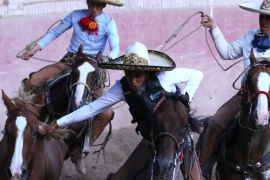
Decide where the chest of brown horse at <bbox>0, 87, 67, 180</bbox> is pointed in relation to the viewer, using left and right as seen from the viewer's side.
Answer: facing the viewer and to the left of the viewer

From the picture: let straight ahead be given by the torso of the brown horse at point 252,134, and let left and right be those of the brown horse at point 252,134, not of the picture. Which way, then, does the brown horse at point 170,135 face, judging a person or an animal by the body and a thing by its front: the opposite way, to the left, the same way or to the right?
the same way

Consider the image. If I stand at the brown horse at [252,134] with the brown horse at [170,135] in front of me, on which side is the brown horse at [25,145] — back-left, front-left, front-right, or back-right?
front-right

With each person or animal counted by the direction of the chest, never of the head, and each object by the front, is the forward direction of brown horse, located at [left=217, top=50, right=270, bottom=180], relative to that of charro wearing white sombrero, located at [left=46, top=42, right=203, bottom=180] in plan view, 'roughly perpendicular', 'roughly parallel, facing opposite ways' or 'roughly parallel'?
roughly parallel

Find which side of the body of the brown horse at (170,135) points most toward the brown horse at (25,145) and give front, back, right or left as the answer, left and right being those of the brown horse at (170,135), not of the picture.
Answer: right

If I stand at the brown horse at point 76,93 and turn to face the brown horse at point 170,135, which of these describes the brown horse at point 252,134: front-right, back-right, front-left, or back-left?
front-left

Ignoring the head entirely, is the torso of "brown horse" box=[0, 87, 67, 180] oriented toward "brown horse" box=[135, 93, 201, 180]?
no

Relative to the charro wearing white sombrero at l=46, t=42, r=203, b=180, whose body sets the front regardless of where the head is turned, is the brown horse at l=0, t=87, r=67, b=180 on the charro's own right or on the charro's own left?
on the charro's own right

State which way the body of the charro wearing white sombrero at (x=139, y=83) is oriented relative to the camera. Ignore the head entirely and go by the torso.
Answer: toward the camera

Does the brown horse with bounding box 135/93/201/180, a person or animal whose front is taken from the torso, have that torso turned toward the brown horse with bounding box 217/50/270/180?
no

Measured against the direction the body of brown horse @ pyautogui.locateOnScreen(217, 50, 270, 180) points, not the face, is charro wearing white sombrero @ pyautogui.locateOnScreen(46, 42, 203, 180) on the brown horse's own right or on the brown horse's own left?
on the brown horse's own right

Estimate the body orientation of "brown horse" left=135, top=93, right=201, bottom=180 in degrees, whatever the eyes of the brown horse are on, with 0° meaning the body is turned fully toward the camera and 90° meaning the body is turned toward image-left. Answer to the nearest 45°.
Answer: approximately 0°
